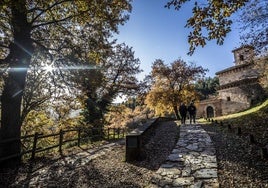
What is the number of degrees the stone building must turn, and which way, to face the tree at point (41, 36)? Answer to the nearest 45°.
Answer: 0° — it already faces it

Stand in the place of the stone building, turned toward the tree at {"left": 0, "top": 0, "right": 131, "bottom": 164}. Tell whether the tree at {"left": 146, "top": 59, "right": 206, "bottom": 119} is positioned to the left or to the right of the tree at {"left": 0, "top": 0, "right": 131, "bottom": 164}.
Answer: right

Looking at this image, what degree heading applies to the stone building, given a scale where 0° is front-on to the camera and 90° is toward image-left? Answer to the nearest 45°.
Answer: approximately 0°

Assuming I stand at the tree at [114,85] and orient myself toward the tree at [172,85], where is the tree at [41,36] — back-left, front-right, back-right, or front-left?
back-right

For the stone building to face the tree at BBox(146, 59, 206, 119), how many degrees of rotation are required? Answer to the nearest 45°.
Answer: approximately 45° to its right
